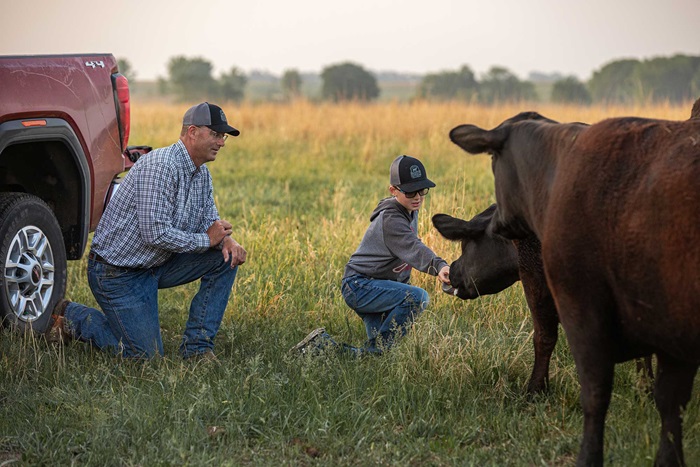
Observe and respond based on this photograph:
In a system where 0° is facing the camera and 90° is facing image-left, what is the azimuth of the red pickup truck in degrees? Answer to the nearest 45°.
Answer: approximately 45°

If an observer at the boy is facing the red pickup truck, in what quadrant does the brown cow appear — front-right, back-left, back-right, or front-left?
back-left

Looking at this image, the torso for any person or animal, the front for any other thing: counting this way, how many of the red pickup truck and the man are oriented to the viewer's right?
1

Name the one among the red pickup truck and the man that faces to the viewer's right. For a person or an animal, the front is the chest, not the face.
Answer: the man

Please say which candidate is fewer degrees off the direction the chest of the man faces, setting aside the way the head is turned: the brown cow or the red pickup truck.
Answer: the brown cow

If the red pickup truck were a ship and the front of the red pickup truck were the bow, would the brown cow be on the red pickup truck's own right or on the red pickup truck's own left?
on the red pickup truck's own left

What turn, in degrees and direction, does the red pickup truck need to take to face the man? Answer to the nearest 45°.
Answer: approximately 90° to its left

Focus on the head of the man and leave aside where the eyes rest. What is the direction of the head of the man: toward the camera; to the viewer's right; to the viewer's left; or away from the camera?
to the viewer's right

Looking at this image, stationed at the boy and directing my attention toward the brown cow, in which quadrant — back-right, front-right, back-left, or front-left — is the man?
back-right

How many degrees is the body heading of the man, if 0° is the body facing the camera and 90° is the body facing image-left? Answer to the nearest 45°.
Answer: approximately 270°
